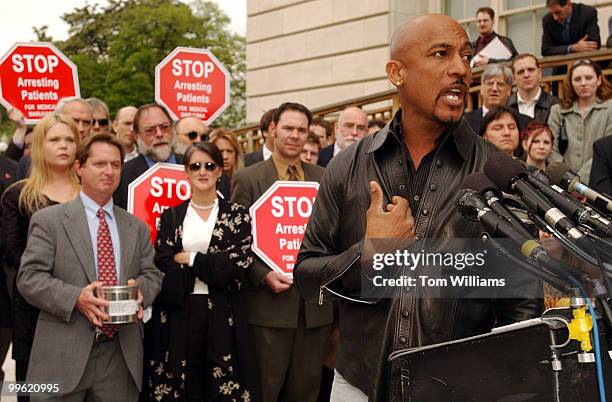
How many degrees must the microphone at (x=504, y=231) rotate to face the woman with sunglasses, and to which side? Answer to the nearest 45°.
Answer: approximately 45° to its right

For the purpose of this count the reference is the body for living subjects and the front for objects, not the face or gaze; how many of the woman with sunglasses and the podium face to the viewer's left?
0

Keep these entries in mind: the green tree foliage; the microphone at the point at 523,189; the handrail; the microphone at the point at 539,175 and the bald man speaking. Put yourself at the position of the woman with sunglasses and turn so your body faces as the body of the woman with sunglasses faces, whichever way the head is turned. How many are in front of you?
3

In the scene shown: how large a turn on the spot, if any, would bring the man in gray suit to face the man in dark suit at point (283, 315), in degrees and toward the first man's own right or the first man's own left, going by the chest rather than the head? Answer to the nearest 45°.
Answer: approximately 90° to the first man's own left

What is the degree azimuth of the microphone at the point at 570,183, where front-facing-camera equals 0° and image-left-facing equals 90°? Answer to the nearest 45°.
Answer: approximately 90°

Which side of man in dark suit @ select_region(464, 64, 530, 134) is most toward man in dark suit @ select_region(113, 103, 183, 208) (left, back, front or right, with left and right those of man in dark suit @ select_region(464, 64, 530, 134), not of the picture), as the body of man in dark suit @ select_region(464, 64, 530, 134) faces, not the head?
right

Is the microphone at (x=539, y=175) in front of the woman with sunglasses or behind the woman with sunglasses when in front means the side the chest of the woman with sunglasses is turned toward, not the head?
in front

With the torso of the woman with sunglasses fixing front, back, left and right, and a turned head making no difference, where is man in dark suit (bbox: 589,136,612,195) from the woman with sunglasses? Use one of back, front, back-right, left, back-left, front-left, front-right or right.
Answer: left

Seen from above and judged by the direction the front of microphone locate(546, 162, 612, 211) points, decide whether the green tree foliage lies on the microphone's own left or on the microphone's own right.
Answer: on the microphone's own right

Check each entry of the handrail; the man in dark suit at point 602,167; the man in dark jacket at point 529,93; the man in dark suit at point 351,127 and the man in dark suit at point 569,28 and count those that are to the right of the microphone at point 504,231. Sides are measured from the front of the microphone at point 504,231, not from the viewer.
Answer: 5

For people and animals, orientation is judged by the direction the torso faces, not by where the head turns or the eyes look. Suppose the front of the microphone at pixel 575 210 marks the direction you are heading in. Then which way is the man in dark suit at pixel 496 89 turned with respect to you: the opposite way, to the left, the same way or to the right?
to the left

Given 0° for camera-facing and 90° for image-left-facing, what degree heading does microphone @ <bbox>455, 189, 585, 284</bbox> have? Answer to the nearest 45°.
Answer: approximately 90°
